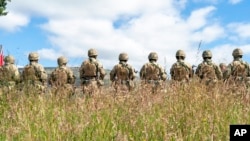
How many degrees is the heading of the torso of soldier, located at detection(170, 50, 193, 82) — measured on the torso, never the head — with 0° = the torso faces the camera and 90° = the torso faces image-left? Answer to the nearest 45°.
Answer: approximately 180°

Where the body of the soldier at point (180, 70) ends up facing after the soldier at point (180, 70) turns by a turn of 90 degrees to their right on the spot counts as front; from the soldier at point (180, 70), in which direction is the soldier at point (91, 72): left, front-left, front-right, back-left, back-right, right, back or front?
back
